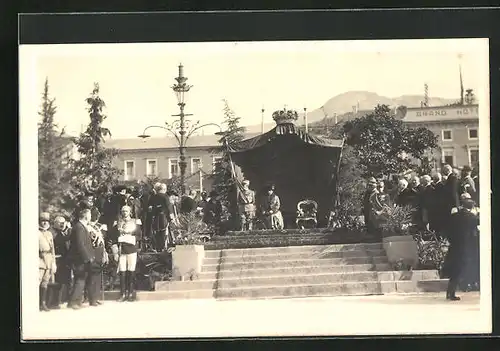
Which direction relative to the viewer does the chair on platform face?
toward the camera
